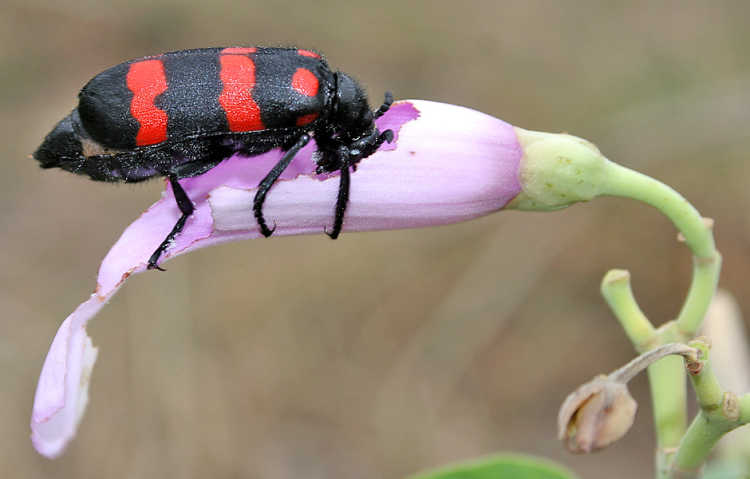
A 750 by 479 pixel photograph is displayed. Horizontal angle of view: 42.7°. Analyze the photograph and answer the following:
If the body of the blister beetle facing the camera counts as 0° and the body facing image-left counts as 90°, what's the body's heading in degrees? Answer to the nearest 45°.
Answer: approximately 270°
